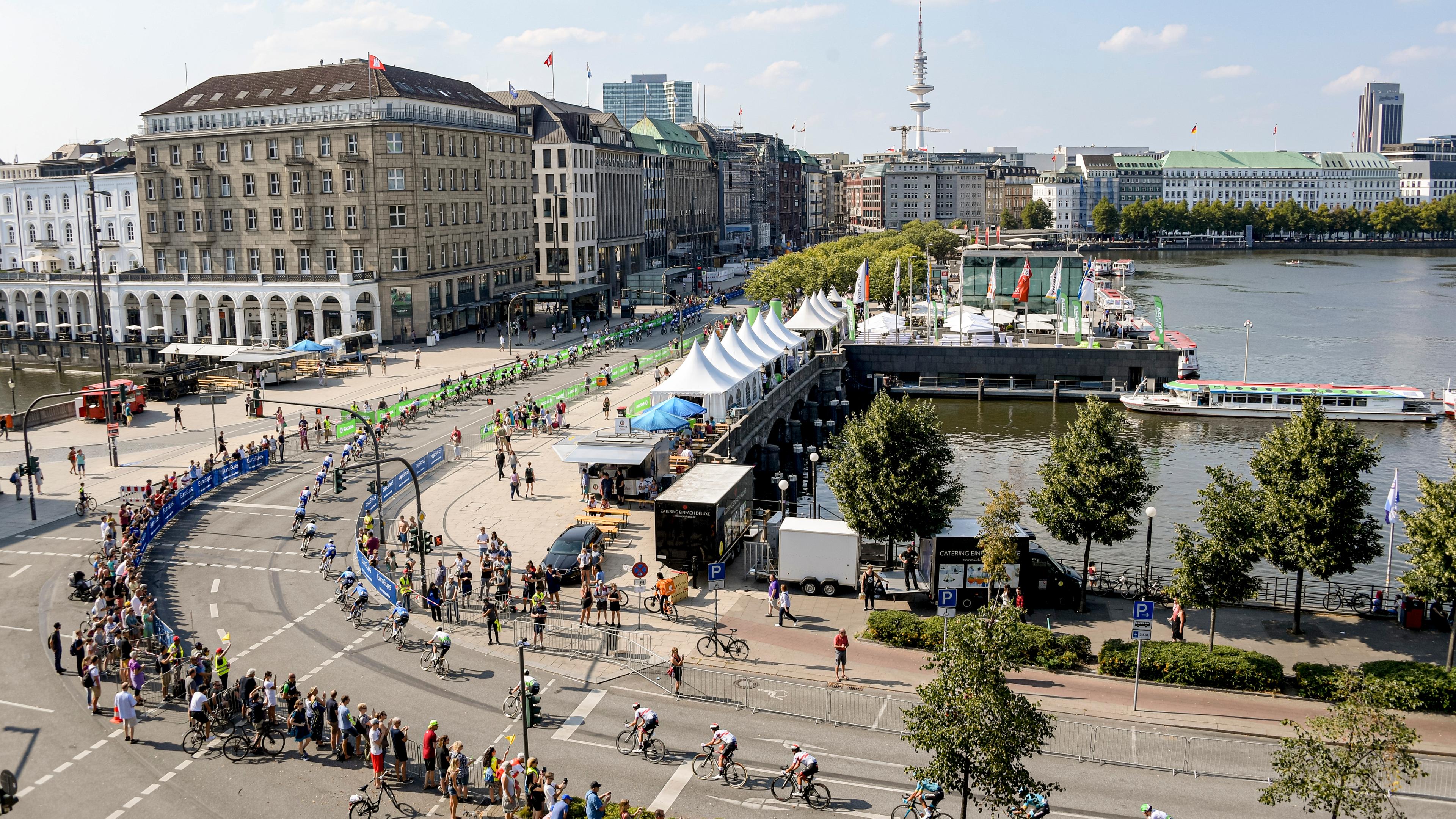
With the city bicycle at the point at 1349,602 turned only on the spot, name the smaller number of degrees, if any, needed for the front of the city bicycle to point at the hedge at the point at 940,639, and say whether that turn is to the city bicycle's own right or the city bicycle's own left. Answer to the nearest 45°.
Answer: approximately 45° to the city bicycle's own left

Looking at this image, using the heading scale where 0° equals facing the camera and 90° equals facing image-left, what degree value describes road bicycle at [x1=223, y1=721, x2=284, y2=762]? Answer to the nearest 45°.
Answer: approximately 270°

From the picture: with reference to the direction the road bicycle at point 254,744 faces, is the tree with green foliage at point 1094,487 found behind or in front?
in front

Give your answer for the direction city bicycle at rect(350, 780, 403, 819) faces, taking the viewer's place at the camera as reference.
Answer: facing to the right of the viewer
